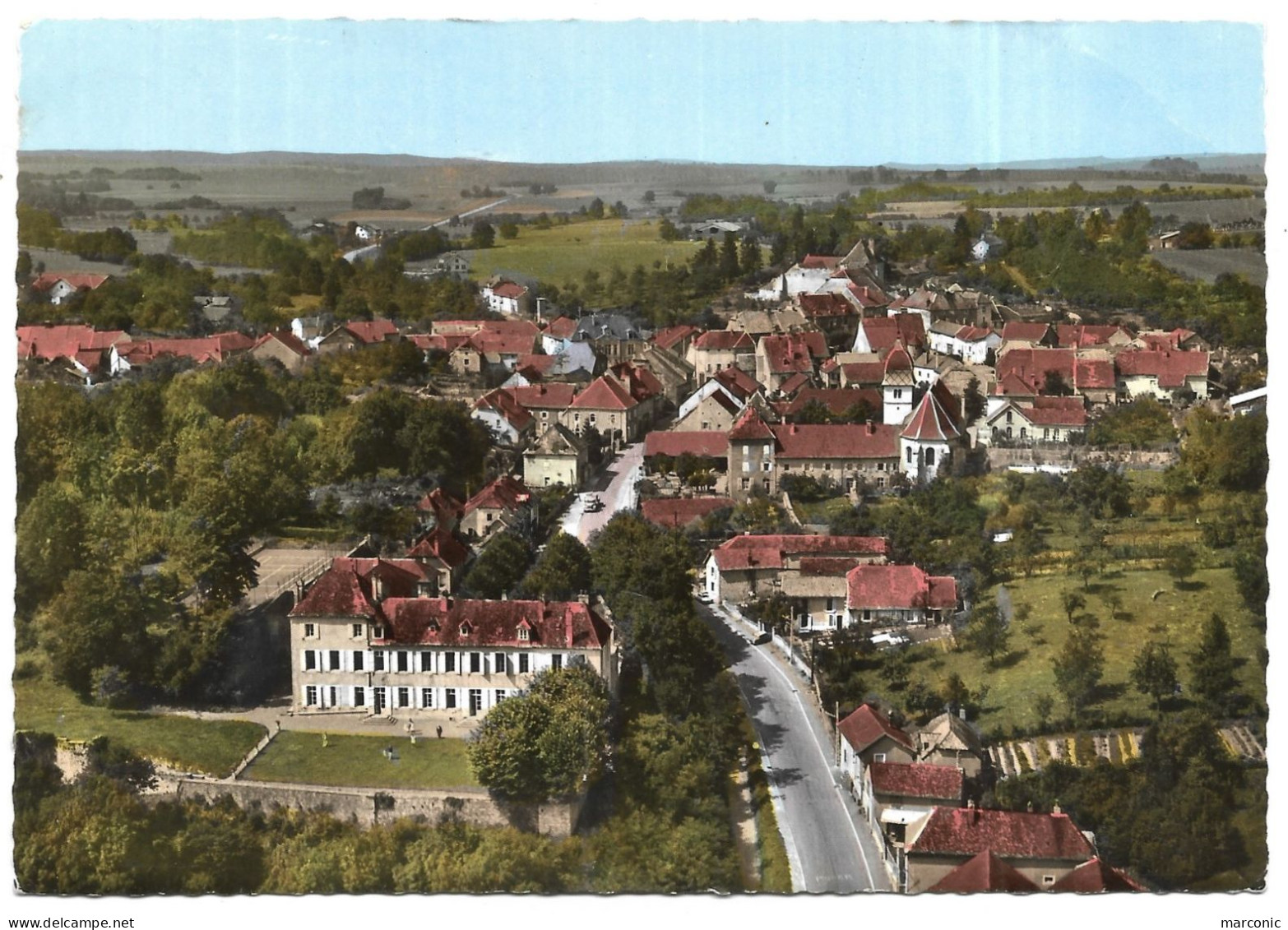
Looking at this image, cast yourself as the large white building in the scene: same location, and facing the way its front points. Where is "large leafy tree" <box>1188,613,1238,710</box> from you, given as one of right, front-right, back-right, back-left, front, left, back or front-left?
left

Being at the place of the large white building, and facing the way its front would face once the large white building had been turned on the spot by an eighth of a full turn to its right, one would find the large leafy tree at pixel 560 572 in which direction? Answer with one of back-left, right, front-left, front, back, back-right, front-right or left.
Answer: back

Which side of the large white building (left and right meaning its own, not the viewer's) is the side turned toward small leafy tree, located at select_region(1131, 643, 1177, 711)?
left

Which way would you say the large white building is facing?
toward the camera

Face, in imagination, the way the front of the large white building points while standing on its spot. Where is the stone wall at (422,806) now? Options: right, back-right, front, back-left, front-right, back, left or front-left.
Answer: front

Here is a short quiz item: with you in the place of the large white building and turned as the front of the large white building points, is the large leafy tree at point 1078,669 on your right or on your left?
on your left

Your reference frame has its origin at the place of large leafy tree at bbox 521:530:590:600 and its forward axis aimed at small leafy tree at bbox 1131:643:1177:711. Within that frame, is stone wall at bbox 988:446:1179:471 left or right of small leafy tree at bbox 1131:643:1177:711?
left

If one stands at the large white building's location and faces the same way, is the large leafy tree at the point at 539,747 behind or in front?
in front
